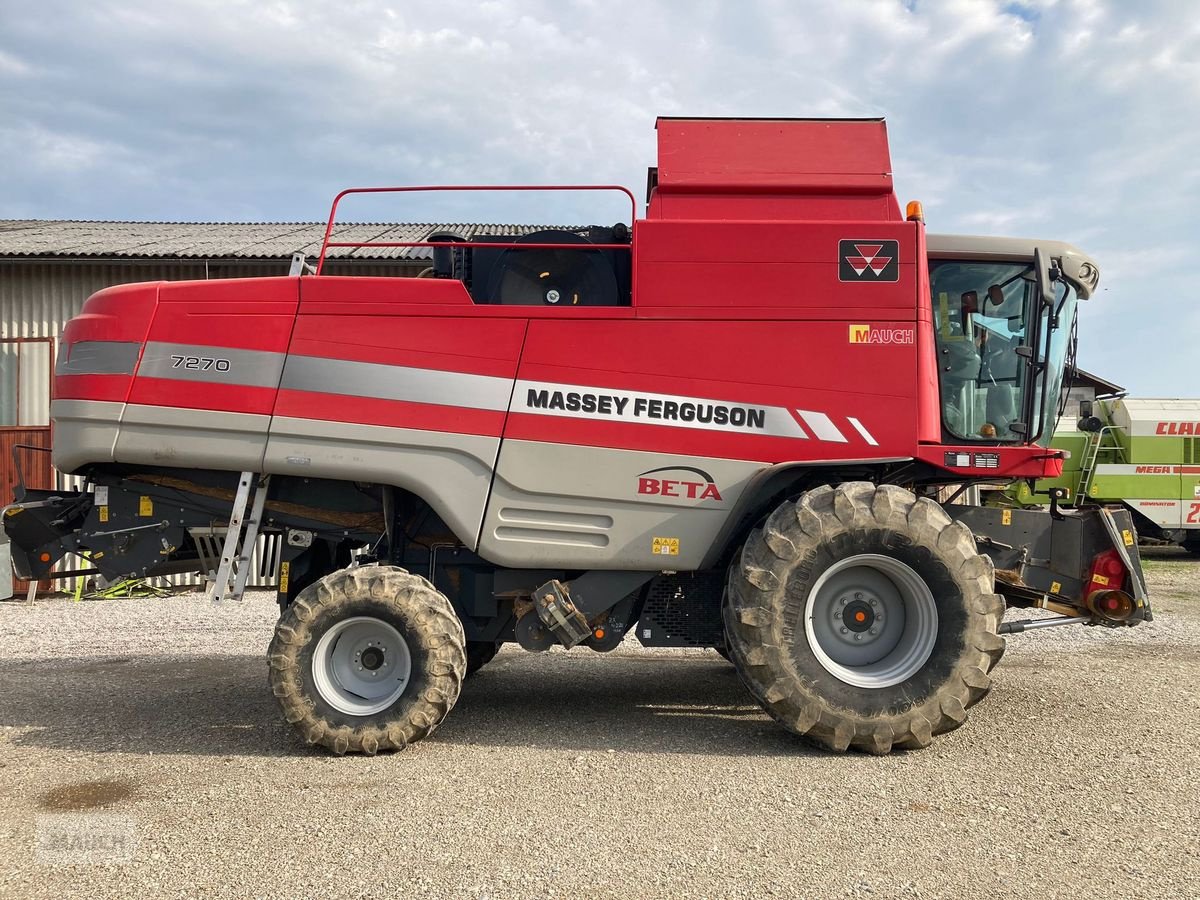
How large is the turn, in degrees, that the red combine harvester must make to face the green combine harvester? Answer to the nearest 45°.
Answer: approximately 45° to its left

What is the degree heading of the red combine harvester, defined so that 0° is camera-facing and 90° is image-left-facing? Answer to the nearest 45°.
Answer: approximately 270°
